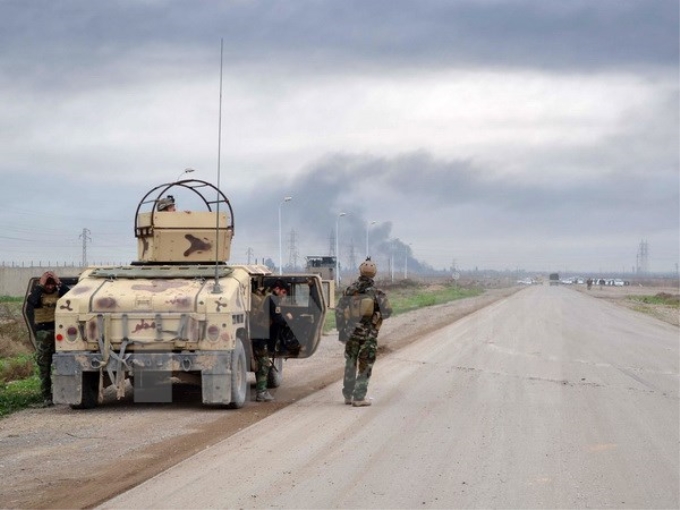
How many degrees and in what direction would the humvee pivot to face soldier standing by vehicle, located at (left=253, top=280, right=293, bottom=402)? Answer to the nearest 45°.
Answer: approximately 45° to its right

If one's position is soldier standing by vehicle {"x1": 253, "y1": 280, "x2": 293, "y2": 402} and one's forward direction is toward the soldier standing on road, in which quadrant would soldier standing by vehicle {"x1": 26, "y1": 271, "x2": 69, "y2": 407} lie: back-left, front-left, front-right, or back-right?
back-right

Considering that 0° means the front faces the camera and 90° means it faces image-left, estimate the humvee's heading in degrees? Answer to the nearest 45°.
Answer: approximately 180°

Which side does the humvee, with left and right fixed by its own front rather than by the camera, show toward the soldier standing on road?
right

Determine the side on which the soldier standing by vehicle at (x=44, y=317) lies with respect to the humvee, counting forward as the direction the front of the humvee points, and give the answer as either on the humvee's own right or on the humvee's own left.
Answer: on the humvee's own left
